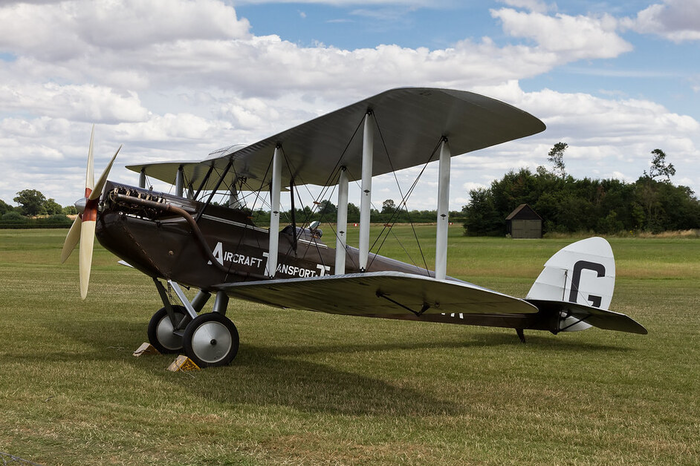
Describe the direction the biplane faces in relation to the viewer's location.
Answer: facing the viewer and to the left of the viewer
